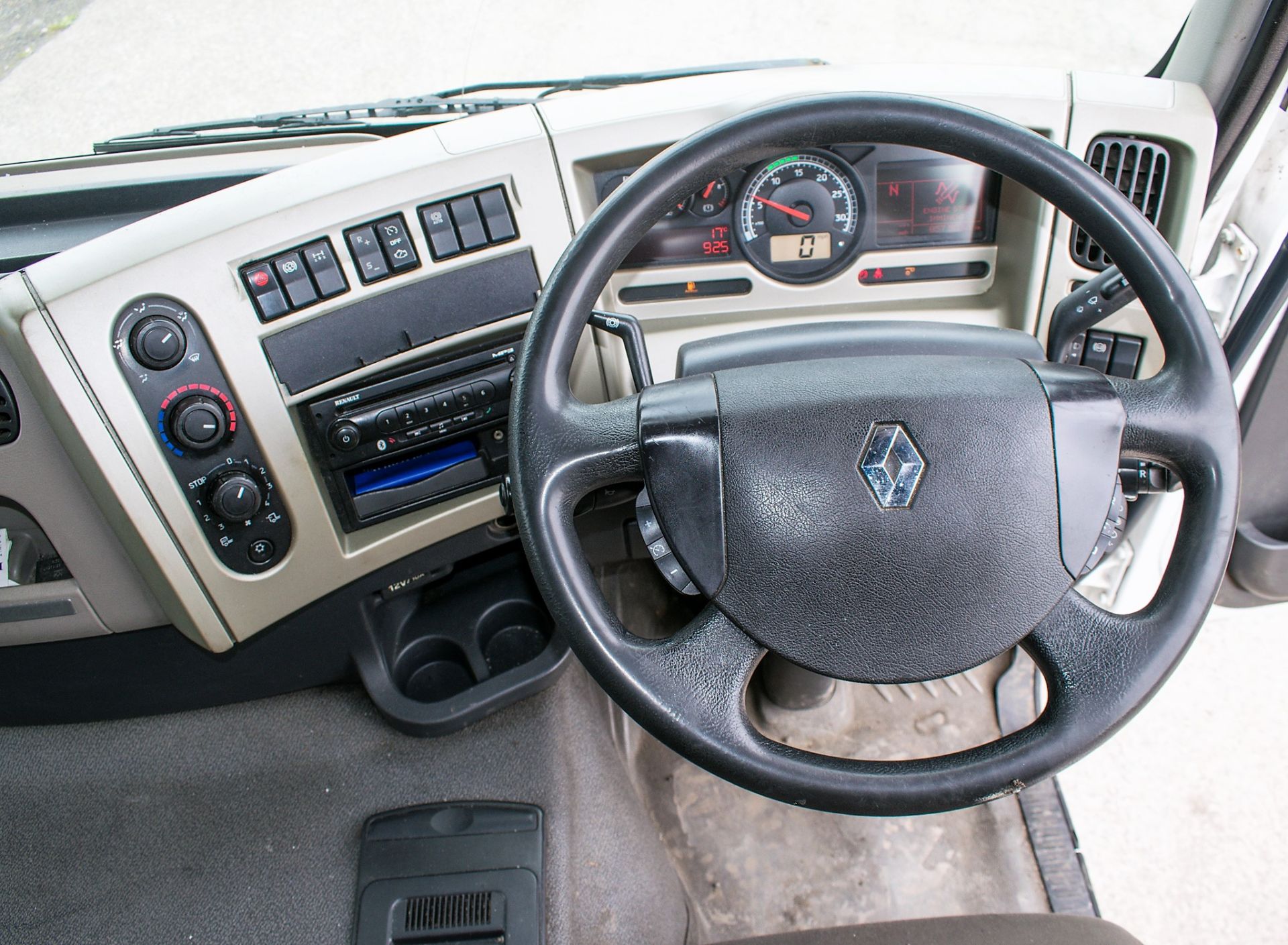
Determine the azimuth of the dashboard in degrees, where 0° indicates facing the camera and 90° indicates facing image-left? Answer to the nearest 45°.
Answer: approximately 0°
